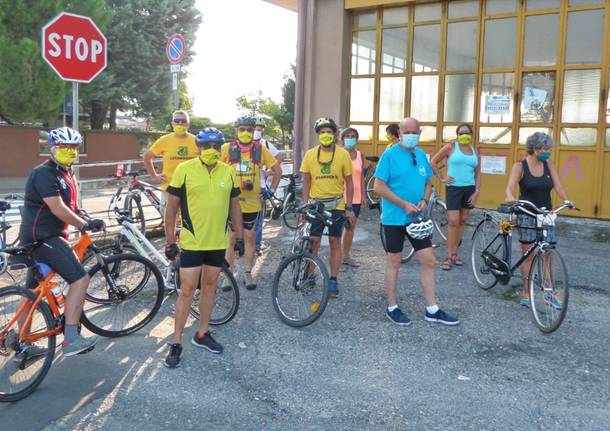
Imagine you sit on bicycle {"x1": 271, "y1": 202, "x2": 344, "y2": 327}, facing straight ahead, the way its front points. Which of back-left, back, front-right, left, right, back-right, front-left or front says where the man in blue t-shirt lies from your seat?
back-left

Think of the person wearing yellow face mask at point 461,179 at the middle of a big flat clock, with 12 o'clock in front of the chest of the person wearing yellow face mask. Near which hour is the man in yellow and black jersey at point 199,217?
The man in yellow and black jersey is roughly at 1 o'clock from the person wearing yellow face mask.

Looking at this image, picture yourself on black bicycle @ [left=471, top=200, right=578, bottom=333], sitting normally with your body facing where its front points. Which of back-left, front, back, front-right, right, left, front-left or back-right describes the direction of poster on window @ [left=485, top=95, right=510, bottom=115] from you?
back-left

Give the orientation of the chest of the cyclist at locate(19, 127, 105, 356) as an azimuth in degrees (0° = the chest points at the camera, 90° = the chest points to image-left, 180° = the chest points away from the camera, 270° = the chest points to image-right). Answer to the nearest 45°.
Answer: approximately 270°

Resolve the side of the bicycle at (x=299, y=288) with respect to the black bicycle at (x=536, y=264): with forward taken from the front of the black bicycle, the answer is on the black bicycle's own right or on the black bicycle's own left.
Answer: on the black bicycle's own right

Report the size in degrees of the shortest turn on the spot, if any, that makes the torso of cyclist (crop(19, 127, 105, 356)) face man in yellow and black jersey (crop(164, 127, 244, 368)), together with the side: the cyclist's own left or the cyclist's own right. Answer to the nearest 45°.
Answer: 0° — they already face them

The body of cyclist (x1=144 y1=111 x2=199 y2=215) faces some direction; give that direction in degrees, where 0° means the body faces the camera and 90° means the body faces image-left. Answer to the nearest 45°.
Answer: approximately 0°

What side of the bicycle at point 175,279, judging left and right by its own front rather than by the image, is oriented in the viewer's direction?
left

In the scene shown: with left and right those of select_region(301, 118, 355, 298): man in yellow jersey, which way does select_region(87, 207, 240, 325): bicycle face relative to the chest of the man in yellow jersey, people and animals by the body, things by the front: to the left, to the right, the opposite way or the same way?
to the right

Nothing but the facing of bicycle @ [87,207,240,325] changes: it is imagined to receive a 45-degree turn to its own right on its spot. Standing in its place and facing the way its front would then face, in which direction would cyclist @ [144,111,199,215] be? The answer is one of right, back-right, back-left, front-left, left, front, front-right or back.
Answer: front-right

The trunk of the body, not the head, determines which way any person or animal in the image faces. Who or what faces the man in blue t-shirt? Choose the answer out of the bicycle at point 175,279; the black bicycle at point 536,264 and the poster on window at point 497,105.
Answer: the poster on window

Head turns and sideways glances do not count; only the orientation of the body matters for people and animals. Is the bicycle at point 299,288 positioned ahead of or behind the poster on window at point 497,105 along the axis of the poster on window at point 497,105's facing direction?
ahead
